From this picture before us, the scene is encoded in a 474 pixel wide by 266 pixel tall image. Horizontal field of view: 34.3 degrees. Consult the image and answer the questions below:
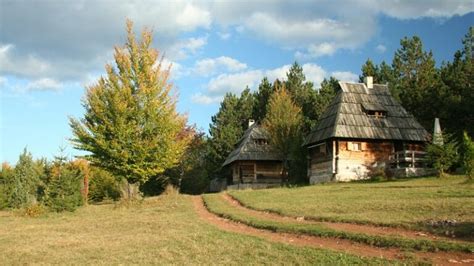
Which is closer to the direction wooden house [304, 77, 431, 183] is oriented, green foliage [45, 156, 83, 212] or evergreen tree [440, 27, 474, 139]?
the green foliage

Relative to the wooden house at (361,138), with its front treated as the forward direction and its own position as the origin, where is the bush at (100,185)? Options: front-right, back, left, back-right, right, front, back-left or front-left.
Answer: right

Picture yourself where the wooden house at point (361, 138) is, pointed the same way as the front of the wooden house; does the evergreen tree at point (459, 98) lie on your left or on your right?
on your left

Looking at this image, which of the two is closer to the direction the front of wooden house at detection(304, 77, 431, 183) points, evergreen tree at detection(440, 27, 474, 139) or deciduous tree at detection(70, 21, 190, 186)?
the deciduous tree

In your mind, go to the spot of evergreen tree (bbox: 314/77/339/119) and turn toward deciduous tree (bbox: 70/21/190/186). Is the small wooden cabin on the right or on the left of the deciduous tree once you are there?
right

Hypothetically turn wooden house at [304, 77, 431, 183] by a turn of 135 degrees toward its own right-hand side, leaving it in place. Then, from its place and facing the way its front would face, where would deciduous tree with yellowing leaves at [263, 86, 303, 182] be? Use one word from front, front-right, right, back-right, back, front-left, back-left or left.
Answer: front

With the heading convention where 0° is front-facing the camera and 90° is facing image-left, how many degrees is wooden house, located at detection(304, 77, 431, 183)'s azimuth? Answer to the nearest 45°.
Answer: approximately 0°

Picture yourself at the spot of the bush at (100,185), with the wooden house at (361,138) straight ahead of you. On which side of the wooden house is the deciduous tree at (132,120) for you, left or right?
right

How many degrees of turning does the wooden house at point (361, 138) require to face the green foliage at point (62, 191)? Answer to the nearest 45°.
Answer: approximately 45° to its right

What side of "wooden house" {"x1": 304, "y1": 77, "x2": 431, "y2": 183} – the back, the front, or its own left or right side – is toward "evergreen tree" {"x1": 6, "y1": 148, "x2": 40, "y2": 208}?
right
